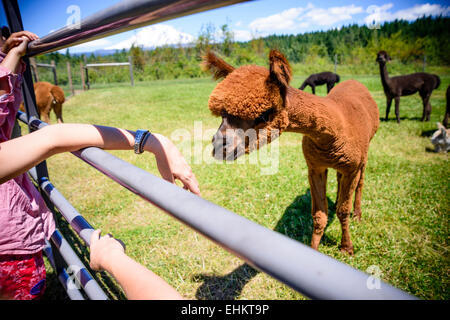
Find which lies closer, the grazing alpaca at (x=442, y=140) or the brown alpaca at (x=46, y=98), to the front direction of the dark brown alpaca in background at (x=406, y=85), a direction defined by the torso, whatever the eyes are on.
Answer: the brown alpaca

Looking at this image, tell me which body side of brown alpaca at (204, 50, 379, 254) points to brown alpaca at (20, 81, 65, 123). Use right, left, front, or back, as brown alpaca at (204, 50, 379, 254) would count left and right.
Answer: right

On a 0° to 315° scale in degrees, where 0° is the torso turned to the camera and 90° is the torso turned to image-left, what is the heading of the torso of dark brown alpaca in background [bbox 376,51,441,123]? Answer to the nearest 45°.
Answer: approximately 90°

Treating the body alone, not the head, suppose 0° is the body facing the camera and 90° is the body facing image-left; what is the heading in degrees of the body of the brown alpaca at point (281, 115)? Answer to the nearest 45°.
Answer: approximately 45°

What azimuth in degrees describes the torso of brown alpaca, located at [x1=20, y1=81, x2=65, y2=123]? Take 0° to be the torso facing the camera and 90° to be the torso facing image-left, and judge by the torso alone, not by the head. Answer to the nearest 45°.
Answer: approximately 135°

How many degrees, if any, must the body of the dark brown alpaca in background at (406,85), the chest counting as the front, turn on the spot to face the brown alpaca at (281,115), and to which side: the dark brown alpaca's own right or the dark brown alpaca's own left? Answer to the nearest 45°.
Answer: approximately 90° to the dark brown alpaca's own left

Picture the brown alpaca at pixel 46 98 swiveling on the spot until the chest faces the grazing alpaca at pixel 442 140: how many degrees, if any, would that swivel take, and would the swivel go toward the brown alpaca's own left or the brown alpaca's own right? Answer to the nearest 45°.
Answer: approximately 180°
